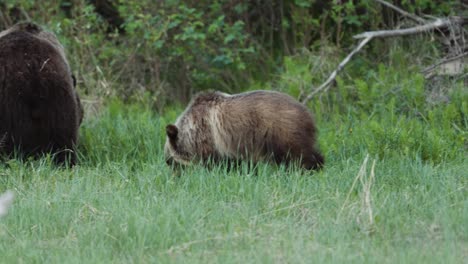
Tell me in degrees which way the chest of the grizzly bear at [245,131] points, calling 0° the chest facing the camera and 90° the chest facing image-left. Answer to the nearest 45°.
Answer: approximately 90°

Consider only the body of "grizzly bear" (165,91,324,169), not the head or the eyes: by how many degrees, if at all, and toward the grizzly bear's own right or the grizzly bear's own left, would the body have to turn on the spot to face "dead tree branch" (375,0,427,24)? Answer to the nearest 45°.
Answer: approximately 135° to the grizzly bear's own right

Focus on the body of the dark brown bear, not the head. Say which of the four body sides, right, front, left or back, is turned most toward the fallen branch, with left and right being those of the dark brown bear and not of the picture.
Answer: right

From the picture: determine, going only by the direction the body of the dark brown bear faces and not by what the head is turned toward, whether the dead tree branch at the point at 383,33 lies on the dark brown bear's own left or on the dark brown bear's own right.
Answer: on the dark brown bear's own right

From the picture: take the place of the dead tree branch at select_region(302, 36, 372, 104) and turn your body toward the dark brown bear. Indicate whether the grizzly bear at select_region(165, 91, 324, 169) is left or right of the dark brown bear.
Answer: left

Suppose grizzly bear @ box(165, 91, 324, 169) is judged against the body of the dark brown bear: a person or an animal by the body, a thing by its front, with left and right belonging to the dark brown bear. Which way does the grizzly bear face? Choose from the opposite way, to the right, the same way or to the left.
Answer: to the left

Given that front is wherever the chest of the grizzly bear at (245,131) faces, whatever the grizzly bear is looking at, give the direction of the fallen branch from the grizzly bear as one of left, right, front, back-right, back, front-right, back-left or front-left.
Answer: back-right

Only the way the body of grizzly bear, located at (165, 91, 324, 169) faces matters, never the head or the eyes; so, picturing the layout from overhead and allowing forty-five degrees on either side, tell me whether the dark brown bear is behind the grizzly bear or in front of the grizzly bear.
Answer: in front

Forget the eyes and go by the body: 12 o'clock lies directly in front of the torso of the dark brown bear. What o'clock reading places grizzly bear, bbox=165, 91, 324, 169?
The grizzly bear is roughly at 4 o'clock from the dark brown bear.

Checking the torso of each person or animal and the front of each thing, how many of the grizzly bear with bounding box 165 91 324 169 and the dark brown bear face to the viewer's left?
1

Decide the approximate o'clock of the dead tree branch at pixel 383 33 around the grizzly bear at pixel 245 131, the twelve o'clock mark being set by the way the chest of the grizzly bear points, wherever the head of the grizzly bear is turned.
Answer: The dead tree branch is roughly at 4 o'clock from the grizzly bear.

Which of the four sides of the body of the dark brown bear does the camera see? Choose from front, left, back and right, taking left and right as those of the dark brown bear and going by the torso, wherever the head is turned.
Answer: back
